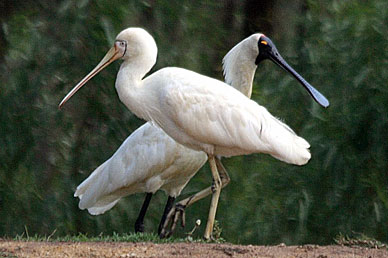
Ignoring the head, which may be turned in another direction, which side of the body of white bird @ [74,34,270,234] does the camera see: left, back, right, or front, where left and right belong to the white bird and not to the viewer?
right
